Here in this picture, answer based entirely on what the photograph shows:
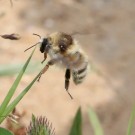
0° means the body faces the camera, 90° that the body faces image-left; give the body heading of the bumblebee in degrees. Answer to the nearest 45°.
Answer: approximately 90°
